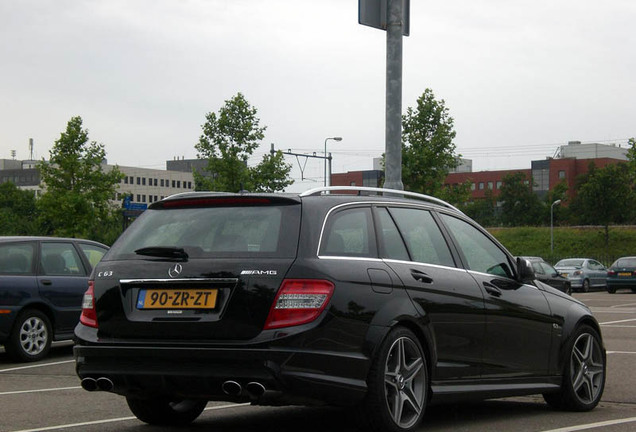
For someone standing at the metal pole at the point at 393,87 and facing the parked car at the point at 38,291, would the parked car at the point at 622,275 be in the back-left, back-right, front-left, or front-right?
back-right

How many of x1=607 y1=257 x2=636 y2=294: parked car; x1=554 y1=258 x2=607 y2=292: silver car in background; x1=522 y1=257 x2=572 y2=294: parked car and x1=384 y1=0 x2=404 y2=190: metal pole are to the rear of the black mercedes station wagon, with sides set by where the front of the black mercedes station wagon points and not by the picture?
0

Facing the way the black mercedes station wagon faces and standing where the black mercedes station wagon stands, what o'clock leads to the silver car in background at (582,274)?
The silver car in background is roughly at 11 o'clock from the black mercedes station wagon.

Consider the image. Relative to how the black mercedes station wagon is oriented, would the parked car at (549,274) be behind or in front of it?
in front

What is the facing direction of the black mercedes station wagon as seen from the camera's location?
facing away from the viewer and to the right of the viewer

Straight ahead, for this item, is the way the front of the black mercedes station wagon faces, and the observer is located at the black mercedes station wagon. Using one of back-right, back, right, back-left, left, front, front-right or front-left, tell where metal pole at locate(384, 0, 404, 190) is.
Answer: front-left

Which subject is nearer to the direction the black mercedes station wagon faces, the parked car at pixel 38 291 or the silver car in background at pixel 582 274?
the silver car in background

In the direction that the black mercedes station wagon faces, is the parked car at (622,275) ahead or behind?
ahead

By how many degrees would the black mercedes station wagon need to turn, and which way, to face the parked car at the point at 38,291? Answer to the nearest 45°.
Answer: approximately 90° to its left

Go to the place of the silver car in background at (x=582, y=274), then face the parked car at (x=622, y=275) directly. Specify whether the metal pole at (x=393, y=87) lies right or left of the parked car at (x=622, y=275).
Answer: right
